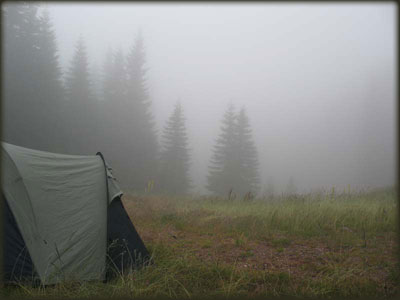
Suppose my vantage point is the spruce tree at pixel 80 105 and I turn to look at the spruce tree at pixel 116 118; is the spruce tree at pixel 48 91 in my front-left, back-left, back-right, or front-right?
back-right

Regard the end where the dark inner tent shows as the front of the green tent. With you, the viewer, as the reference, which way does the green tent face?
facing to the right of the viewer

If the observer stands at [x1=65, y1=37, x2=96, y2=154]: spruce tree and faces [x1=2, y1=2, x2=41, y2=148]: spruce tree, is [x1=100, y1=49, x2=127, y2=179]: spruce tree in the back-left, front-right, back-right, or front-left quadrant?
back-left

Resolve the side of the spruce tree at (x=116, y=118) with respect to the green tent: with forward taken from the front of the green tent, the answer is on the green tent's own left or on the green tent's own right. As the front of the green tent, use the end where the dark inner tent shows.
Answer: on the green tent's own left

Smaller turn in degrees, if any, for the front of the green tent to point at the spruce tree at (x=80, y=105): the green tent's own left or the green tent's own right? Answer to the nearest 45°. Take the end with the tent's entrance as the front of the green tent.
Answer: approximately 90° to the green tent's own left

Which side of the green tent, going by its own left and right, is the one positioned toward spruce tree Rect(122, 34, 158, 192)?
left
